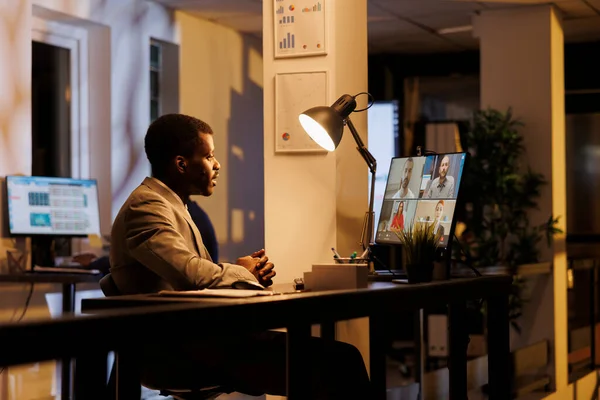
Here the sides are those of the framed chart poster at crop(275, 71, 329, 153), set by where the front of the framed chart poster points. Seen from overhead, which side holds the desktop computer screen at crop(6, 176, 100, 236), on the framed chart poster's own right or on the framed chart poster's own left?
on the framed chart poster's own right

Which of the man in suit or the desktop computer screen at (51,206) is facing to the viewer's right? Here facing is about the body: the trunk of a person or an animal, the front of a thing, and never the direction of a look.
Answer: the man in suit

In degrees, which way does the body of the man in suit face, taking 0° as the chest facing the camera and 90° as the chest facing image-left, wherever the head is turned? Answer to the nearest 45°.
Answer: approximately 270°

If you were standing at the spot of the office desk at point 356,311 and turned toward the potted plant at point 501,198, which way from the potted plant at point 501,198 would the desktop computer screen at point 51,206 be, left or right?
left

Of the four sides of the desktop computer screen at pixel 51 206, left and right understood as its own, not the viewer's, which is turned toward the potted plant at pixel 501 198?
left

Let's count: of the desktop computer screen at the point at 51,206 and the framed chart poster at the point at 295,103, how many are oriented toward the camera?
2

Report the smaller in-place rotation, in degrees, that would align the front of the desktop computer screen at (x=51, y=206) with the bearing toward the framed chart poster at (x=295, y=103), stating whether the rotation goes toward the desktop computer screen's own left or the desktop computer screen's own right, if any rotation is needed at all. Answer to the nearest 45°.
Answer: approximately 45° to the desktop computer screen's own left

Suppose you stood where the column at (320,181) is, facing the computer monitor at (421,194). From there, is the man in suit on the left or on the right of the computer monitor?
right

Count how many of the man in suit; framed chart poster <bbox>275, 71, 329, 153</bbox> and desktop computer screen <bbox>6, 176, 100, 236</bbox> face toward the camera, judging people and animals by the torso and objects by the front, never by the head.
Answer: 2

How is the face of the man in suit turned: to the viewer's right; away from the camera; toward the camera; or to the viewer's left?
to the viewer's right

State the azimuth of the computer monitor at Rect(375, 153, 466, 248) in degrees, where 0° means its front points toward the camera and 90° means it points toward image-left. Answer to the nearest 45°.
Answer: approximately 45°

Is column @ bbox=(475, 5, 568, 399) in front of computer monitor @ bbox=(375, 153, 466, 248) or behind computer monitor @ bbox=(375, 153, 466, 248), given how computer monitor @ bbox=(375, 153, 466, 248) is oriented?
behind
